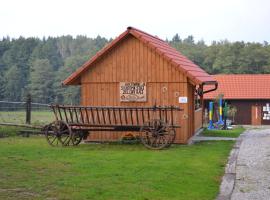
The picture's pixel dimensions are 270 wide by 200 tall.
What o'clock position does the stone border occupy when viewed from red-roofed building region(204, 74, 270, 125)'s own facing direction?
The stone border is roughly at 12 o'clock from the red-roofed building.

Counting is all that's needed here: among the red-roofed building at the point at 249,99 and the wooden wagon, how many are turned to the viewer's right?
0

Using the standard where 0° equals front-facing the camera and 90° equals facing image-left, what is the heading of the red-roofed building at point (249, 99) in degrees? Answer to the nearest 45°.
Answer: approximately 0°

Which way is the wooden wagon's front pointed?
to the viewer's left

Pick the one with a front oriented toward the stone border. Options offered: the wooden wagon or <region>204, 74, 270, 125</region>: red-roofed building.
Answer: the red-roofed building

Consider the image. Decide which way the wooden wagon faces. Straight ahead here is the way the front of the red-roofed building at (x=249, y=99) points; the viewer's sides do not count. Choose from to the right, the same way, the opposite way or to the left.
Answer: to the right

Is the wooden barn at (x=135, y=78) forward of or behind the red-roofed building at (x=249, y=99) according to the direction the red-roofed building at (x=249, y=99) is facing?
forward

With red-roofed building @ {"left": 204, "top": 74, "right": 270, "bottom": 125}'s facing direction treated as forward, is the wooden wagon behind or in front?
in front

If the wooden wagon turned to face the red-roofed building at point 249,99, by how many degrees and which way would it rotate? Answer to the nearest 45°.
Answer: approximately 135° to its right

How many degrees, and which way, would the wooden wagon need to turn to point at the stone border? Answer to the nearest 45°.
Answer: approximately 90° to its left
